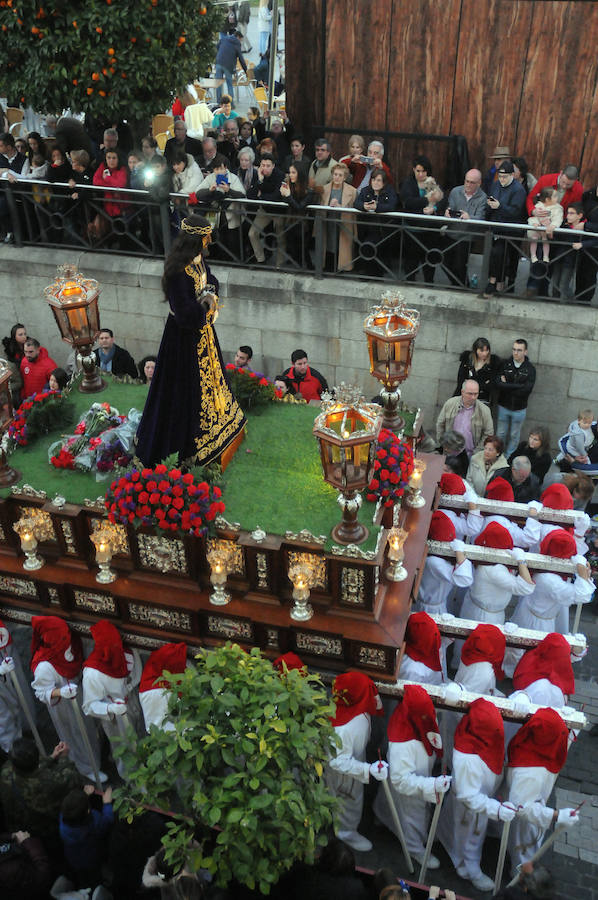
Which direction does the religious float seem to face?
to the viewer's right

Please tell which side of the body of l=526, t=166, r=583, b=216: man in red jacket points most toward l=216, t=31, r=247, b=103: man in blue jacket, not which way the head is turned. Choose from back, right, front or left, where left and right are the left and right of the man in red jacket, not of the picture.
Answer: right

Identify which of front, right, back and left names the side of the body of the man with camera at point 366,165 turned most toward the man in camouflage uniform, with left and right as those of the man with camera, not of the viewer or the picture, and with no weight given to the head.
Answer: front

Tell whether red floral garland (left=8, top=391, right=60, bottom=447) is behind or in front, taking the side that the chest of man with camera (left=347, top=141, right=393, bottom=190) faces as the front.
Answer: in front

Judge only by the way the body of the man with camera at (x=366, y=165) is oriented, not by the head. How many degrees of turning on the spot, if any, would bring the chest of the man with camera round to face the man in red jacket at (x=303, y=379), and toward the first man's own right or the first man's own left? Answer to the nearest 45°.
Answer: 0° — they already face them

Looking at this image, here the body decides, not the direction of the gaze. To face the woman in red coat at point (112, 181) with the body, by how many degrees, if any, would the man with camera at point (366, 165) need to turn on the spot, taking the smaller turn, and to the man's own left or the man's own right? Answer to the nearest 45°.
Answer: approximately 90° to the man's own right

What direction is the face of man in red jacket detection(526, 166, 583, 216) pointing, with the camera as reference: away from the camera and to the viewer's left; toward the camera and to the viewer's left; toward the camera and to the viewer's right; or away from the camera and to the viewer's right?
toward the camera and to the viewer's left

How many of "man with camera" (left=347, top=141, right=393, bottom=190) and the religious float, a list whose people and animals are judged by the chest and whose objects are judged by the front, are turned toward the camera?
1

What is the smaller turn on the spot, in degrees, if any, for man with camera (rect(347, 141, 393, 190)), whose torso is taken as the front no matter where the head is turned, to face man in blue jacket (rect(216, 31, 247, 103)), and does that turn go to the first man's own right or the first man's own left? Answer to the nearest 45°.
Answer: approximately 180°

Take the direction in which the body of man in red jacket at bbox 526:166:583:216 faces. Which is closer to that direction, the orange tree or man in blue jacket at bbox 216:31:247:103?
the orange tree

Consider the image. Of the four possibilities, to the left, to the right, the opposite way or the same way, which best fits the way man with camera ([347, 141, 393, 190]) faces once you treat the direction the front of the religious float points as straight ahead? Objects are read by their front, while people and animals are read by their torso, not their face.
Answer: to the right
